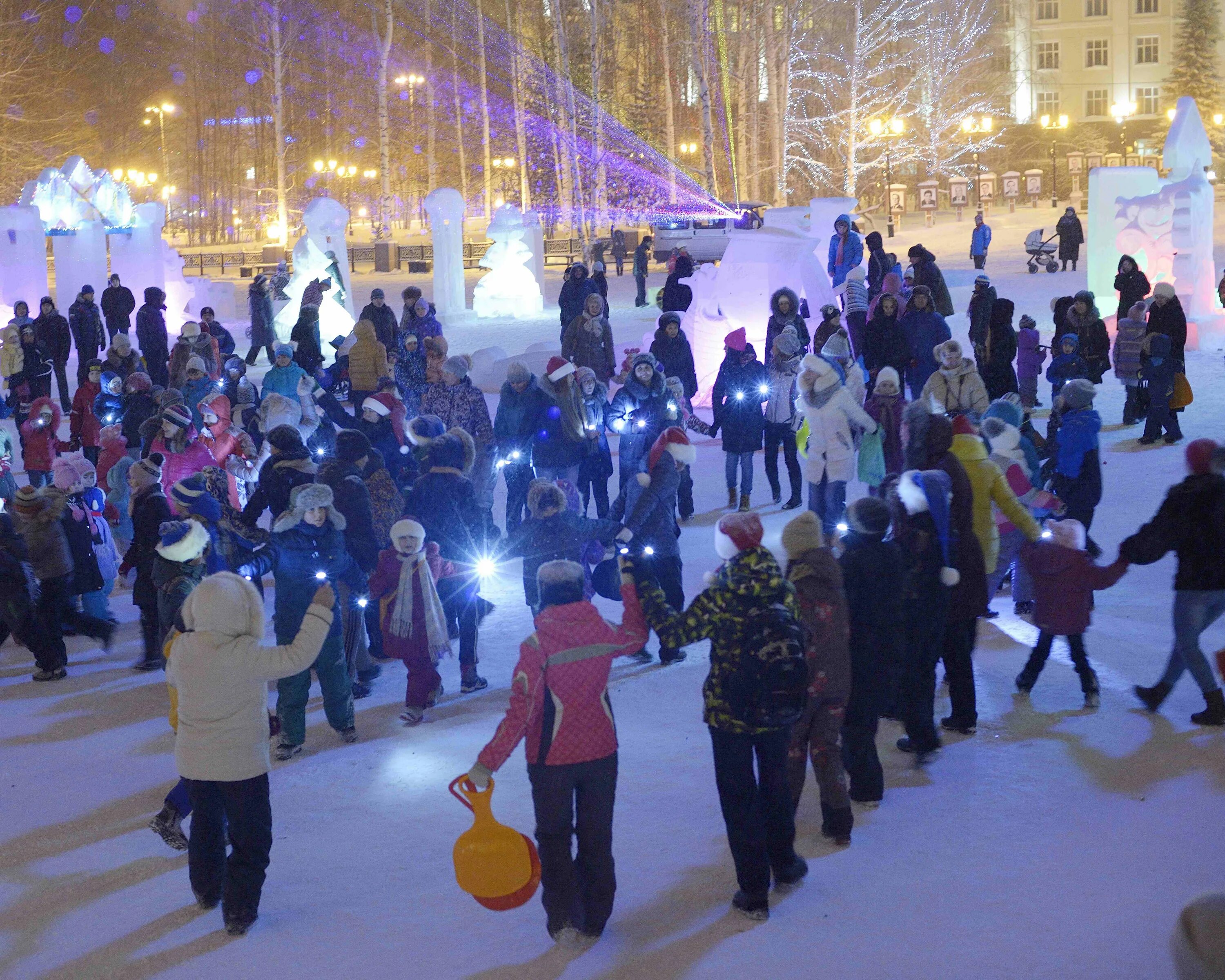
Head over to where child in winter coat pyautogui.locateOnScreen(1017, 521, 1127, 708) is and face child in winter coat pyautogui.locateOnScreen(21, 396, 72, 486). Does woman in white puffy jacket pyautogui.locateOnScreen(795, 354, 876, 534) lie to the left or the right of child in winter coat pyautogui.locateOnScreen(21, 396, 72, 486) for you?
right

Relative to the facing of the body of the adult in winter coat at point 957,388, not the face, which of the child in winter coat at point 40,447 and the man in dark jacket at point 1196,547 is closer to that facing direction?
the man in dark jacket

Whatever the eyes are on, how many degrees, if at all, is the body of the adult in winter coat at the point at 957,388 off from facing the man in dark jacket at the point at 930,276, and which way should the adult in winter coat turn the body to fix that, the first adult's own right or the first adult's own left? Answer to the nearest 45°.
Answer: approximately 180°

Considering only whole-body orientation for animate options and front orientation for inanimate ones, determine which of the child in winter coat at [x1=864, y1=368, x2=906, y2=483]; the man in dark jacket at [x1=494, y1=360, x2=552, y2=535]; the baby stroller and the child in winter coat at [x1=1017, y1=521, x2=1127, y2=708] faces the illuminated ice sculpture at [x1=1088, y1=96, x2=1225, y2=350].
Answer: the child in winter coat at [x1=1017, y1=521, x2=1127, y2=708]

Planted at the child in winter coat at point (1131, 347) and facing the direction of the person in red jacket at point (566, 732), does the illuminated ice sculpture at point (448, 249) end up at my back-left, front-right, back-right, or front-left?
back-right

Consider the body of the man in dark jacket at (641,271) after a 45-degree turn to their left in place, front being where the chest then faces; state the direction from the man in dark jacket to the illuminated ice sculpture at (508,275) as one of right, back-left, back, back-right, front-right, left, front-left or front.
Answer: back

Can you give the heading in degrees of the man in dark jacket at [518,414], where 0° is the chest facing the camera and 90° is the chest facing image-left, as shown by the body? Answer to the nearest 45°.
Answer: approximately 45°

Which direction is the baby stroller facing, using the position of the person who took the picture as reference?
facing to the left of the viewer

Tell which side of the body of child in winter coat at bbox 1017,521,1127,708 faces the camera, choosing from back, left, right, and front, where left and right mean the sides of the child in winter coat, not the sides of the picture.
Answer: back
